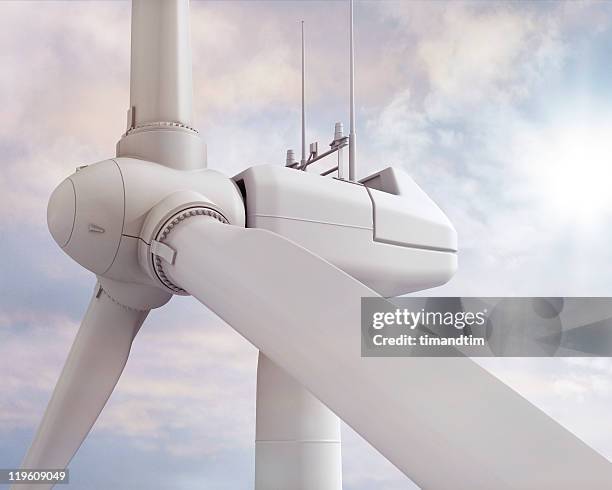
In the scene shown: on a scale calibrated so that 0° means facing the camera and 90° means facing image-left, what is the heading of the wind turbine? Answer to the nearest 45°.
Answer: approximately 45°
